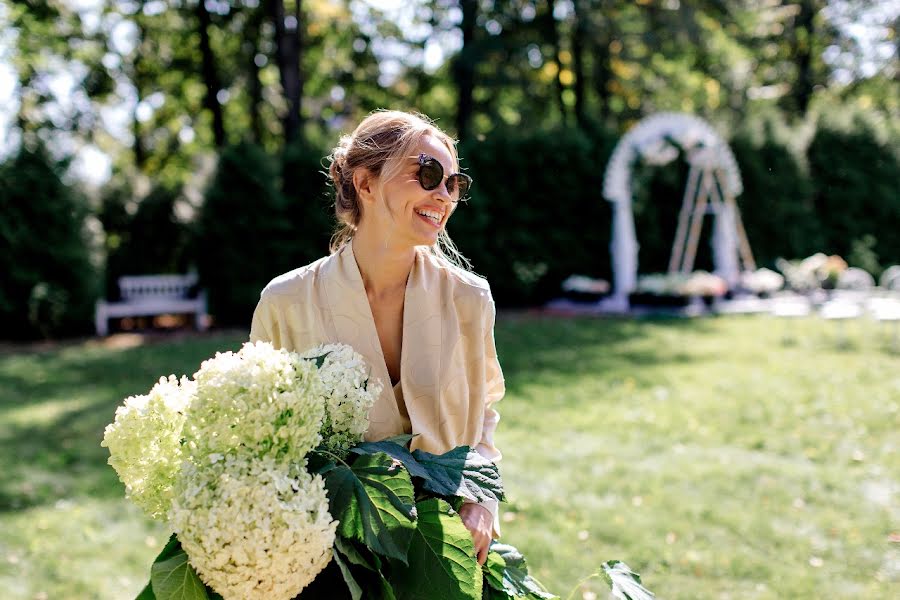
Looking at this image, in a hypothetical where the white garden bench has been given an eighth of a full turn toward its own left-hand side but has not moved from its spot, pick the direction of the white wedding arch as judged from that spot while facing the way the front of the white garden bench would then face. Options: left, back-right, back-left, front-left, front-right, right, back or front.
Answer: front-left

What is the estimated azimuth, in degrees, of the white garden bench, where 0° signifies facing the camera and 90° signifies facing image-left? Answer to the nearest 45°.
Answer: approximately 0°

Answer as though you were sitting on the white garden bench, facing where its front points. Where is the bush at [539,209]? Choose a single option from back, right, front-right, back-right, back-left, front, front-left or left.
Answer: left

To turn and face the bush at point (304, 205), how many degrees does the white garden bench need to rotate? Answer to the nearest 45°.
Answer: approximately 90° to its left

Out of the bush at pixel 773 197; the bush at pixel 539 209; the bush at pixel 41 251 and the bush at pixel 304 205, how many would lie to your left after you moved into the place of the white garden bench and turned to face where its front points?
3

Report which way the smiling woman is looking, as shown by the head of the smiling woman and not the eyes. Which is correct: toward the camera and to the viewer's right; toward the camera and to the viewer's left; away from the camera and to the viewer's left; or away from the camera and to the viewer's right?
toward the camera and to the viewer's right

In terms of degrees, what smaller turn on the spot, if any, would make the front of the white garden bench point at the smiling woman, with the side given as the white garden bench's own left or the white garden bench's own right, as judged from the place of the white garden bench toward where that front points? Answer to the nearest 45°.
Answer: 0° — it already faces them

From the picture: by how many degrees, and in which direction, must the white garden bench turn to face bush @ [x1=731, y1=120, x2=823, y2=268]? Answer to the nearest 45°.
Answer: approximately 90° to its left

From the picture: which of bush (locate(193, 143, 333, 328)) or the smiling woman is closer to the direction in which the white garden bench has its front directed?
the smiling woman

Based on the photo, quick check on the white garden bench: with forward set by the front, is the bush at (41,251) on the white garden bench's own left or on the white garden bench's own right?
on the white garden bench's own right

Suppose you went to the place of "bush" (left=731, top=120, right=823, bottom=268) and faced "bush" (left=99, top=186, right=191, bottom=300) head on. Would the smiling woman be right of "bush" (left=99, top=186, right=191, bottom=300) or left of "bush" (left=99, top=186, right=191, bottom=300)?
left

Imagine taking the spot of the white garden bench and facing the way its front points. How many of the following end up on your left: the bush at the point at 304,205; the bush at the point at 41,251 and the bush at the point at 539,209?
2

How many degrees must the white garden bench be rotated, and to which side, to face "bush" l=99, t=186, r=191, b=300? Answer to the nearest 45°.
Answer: approximately 180°
